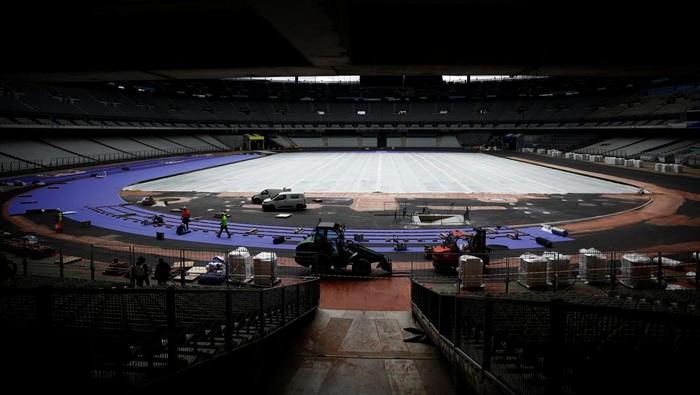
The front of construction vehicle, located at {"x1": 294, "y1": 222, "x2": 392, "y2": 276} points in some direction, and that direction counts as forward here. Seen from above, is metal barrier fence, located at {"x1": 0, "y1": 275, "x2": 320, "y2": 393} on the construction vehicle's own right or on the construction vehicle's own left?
on the construction vehicle's own right

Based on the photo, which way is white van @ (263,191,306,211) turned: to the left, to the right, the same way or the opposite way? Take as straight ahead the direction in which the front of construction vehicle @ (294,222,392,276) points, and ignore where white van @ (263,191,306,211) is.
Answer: the opposite way

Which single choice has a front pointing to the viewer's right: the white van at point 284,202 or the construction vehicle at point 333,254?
the construction vehicle

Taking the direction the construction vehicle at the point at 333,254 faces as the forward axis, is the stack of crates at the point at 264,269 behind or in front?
behind

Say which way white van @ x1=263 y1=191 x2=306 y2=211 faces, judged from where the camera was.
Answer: facing to the left of the viewer

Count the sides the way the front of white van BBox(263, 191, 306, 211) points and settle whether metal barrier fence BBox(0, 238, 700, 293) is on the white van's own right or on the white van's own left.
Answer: on the white van's own left

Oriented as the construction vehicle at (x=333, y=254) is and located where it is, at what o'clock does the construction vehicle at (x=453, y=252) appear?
the construction vehicle at (x=453, y=252) is roughly at 12 o'clock from the construction vehicle at (x=333, y=254).

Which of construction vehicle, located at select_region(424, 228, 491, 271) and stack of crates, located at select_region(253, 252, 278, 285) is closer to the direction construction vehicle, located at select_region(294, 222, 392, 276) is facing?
the construction vehicle

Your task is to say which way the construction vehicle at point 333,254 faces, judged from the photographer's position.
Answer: facing to the right of the viewer

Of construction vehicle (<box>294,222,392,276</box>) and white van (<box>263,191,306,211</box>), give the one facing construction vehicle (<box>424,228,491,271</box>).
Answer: construction vehicle (<box>294,222,392,276</box>)

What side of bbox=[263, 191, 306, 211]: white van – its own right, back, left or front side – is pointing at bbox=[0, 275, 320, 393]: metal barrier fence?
left

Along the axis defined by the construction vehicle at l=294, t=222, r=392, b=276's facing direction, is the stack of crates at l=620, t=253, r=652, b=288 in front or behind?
in front

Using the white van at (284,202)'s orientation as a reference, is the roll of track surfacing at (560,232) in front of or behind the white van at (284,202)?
behind
